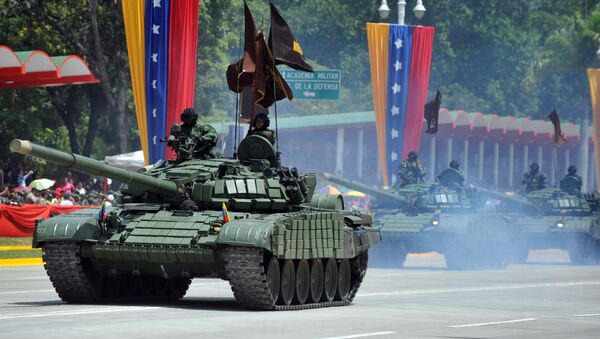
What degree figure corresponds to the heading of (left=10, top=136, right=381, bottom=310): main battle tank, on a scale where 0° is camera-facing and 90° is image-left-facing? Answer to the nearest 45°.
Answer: approximately 45°

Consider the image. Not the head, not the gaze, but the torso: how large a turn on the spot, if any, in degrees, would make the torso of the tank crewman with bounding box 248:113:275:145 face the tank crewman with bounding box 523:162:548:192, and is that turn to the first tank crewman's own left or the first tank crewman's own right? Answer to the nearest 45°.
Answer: approximately 180°

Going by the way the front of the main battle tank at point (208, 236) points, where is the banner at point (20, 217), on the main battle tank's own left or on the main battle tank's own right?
on the main battle tank's own right

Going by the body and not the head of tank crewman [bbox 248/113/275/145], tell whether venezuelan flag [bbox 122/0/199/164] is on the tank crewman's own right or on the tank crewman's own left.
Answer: on the tank crewman's own right

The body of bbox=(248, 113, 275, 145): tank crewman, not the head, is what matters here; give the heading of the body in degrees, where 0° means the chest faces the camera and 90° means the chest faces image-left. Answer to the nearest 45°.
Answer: approximately 45°

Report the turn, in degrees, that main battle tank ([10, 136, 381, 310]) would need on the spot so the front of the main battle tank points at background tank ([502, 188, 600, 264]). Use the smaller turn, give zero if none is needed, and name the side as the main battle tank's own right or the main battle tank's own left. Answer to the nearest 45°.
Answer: approximately 180°
